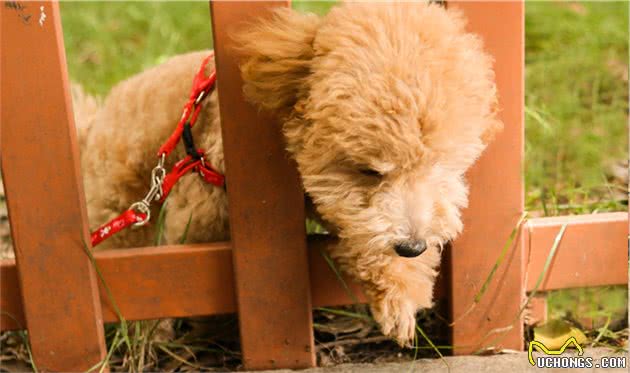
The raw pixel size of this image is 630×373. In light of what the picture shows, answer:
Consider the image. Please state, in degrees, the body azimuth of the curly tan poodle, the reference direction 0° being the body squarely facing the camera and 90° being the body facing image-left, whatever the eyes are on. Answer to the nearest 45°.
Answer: approximately 315°
